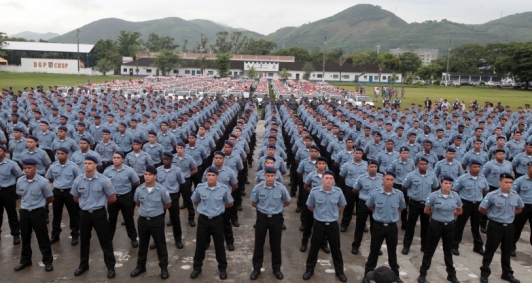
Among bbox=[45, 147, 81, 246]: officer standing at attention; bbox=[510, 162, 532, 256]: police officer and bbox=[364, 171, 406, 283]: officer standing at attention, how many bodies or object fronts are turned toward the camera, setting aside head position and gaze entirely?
3

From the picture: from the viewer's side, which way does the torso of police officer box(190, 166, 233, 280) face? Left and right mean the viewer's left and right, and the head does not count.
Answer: facing the viewer

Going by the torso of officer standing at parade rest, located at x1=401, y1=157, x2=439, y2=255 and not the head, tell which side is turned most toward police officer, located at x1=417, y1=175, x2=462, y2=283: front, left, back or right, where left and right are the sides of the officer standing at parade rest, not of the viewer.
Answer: front

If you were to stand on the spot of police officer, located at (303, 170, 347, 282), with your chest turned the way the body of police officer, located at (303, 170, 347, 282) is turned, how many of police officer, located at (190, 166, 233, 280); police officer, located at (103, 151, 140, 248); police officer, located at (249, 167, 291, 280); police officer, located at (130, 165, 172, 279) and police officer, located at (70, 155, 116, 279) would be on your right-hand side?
5

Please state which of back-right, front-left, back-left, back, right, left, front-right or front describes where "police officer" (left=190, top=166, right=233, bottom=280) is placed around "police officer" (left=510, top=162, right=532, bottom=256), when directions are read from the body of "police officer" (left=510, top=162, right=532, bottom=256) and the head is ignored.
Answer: front-right

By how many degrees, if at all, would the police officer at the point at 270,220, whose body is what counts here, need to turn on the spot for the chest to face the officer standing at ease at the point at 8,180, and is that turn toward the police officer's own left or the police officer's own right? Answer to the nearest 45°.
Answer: approximately 90° to the police officer's own right

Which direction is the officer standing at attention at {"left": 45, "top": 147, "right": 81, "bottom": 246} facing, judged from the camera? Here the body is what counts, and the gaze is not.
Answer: toward the camera

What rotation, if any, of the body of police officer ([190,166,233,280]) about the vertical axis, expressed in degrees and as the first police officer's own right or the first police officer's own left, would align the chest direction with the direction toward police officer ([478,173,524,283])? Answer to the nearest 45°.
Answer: approximately 90° to the first police officer's own left

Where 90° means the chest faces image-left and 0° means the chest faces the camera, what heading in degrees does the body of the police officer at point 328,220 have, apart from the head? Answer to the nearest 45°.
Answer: approximately 0°

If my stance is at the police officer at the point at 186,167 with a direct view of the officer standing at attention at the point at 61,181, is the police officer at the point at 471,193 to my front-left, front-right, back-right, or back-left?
back-left

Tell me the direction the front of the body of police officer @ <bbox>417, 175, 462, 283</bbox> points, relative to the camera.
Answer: toward the camera

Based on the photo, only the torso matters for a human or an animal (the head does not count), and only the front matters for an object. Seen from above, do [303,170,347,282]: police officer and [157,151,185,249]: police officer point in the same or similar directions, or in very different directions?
same or similar directions

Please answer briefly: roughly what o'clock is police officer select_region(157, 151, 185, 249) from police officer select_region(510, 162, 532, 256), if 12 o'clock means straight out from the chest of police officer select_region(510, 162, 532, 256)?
police officer select_region(157, 151, 185, 249) is roughly at 2 o'clock from police officer select_region(510, 162, 532, 256).

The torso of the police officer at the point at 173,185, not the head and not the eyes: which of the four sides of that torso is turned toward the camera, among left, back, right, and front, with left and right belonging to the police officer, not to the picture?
front

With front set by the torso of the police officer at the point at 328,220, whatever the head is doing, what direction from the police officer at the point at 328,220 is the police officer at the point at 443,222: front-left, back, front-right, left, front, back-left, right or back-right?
left
